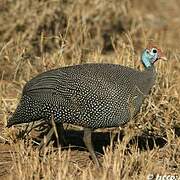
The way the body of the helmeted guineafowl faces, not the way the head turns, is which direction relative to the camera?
to the viewer's right
